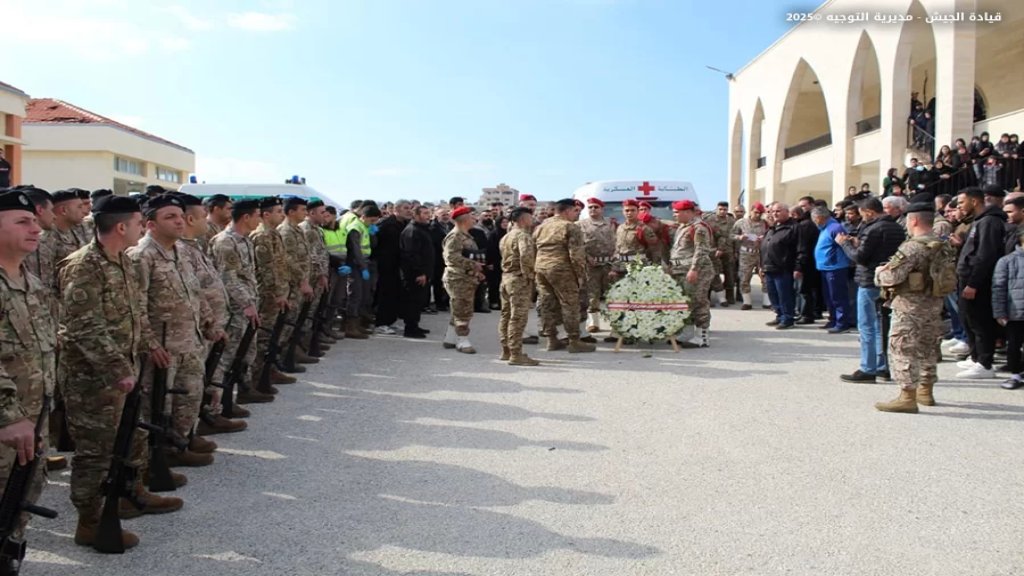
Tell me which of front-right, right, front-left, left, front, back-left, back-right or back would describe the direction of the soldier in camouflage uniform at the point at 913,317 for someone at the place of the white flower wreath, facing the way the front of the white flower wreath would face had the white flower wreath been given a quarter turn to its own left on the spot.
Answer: front-right

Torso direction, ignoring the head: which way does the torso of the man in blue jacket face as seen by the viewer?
to the viewer's left

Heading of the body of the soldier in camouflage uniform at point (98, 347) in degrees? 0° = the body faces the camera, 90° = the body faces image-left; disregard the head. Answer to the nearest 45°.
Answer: approximately 270°

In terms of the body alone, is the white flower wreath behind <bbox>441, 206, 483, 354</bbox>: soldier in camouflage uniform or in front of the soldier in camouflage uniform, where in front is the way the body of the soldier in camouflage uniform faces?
in front

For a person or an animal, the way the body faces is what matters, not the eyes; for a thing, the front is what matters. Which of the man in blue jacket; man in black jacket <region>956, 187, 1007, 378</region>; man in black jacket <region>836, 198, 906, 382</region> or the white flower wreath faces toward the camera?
the white flower wreath

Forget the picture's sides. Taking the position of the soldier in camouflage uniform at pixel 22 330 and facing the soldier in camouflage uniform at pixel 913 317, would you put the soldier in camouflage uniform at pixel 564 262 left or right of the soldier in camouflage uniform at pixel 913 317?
left

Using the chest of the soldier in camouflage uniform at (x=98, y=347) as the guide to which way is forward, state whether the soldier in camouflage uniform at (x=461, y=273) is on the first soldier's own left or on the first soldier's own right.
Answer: on the first soldier's own left

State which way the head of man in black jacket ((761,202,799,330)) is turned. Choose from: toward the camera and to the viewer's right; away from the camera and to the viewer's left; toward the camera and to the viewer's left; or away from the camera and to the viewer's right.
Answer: toward the camera and to the viewer's left

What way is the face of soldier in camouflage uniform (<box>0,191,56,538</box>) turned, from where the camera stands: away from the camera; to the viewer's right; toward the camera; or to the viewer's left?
to the viewer's right

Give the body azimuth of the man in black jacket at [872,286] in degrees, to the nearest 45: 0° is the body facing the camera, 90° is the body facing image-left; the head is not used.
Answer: approximately 90°

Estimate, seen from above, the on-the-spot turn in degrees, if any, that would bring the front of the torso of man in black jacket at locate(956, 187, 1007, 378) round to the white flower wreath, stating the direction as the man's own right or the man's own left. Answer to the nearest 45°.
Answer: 0° — they already face it

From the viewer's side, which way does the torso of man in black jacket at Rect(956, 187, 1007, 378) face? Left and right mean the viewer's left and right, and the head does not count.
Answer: facing to the left of the viewer

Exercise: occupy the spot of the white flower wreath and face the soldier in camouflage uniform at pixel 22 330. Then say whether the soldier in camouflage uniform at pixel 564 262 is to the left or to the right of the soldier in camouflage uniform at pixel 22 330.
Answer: right

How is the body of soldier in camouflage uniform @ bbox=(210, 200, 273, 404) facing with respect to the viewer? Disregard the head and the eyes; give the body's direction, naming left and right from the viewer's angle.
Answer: facing to the right of the viewer
